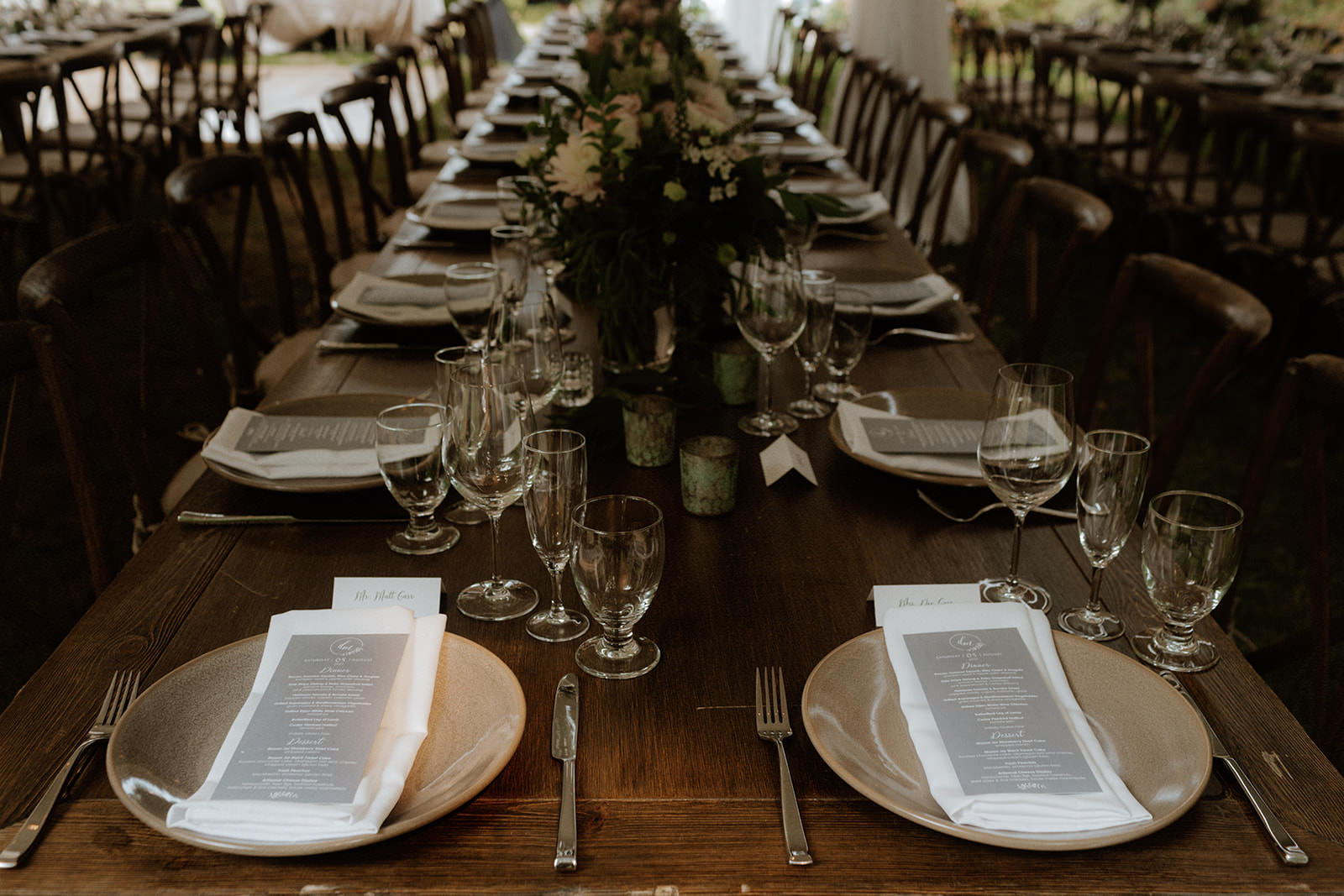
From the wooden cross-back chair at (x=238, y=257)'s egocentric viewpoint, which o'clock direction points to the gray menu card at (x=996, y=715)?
The gray menu card is roughly at 1 o'clock from the wooden cross-back chair.

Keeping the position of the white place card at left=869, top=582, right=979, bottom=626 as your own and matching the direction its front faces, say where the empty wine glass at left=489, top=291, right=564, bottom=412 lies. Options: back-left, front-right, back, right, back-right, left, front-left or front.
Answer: back-right

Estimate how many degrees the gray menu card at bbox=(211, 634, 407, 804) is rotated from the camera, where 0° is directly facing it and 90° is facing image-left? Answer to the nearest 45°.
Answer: approximately 0°

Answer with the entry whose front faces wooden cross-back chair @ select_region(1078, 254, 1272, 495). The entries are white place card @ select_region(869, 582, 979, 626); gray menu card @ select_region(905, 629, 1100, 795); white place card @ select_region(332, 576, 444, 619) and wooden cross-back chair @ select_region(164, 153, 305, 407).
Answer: wooden cross-back chair @ select_region(164, 153, 305, 407)

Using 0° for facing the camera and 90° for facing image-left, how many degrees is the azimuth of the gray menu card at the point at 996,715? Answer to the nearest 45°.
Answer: approximately 0°

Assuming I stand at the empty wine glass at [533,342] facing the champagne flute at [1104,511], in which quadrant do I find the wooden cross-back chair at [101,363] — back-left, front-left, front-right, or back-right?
back-right

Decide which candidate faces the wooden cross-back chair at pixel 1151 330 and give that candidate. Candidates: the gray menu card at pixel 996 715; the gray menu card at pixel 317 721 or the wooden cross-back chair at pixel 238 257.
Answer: the wooden cross-back chair at pixel 238 257

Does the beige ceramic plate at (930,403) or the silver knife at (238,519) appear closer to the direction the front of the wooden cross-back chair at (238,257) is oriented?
the beige ceramic plate

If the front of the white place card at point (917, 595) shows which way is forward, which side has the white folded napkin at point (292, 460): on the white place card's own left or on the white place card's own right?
on the white place card's own right

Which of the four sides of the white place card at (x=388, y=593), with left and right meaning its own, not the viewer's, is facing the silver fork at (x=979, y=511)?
left

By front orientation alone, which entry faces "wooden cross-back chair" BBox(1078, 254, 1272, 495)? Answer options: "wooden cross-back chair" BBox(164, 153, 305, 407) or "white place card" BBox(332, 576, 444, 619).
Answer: "wooden cross-back chair" BBox(164, 153, 305, 407)

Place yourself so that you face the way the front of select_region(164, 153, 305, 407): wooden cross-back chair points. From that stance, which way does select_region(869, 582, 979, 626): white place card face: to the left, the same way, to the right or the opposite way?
to the right
